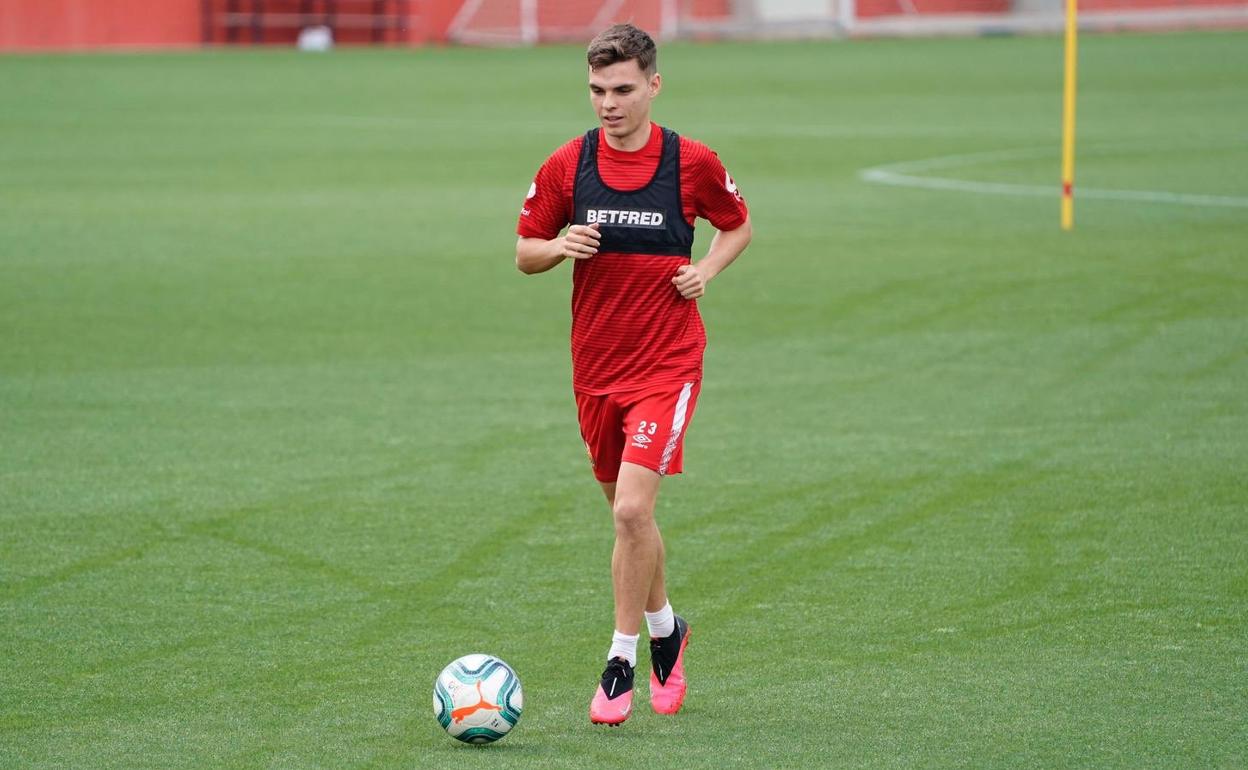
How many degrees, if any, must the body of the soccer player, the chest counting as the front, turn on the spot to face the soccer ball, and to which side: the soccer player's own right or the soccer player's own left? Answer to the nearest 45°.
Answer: approximately 45° to the soccer player's own right

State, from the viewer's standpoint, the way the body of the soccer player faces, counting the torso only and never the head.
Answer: toward the camera

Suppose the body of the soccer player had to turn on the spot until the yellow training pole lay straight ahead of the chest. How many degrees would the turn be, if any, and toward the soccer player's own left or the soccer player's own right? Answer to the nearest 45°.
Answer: approximately 180°

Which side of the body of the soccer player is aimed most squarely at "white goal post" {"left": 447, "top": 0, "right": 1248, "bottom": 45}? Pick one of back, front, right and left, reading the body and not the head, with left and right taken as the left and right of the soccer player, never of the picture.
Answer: back
